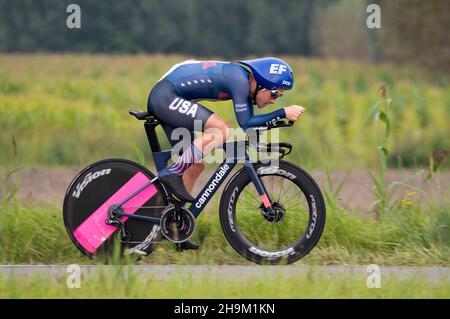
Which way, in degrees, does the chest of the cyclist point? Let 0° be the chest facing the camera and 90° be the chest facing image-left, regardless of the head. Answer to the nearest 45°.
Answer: approximately 270°

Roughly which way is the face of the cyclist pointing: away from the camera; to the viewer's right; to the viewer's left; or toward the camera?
to the viewer's right

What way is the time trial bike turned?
to the viewer's right
